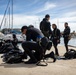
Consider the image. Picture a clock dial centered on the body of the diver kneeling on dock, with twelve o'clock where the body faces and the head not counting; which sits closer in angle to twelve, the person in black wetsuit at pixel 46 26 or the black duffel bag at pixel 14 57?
the black duffel bag

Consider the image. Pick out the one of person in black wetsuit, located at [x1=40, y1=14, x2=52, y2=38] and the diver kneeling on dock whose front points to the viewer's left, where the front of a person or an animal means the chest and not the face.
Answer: the diver kneeling on dock

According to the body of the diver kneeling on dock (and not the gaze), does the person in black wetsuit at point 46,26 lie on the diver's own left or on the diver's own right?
on the diver's own right

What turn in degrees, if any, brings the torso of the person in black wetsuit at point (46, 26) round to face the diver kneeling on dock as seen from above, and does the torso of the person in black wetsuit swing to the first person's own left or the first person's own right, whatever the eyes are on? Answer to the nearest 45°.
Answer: approximately 135° to the first person's own right

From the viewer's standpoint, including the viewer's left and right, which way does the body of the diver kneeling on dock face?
facing to the left of the viewer
